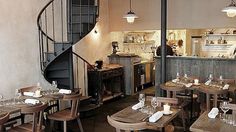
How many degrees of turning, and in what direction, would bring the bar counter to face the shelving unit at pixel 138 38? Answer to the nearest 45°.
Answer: approximately 135° to its right

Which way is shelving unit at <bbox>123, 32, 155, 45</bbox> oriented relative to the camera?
toward the camera

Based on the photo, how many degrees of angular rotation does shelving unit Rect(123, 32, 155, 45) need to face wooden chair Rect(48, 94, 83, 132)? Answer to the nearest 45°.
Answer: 0° — it already faces it

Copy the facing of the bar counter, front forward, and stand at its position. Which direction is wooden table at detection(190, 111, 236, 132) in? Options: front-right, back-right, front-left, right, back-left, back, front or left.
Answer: front

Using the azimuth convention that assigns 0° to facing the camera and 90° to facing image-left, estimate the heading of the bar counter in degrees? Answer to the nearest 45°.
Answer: approximately 0°

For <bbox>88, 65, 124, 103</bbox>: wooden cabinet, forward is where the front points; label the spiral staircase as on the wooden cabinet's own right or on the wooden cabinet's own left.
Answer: on the wooden cabinet's own right

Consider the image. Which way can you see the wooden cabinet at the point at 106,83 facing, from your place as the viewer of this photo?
facing the viewer and to the right of the viewer

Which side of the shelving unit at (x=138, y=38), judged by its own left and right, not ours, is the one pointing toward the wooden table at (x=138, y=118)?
front

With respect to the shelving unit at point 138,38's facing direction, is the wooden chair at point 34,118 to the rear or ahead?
ahead

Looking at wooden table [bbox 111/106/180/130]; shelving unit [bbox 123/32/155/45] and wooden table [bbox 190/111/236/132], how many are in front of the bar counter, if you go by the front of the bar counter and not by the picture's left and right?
2

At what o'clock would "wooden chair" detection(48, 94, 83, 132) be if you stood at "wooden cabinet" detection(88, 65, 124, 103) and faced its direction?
The wooden chair is roughly at 2 o'clock from the wooden cabinet.

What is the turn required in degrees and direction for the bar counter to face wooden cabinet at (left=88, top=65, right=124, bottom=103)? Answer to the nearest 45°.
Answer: approximately 90° to its right

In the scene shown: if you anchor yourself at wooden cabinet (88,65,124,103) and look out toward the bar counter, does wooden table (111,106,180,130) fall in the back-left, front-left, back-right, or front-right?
front-right

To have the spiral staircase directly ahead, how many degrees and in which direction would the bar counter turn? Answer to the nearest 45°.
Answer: approximately 45° to its right

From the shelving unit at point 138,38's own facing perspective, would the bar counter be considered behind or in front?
in front

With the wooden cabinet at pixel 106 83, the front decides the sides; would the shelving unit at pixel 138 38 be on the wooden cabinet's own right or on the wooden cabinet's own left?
on the wooden cabinet's own left

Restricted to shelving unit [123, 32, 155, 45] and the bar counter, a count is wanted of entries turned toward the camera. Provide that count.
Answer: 2

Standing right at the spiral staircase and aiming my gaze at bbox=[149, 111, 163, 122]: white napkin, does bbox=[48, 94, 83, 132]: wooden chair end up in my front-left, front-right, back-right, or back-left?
front-right

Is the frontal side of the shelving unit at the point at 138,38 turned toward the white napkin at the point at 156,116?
yes
